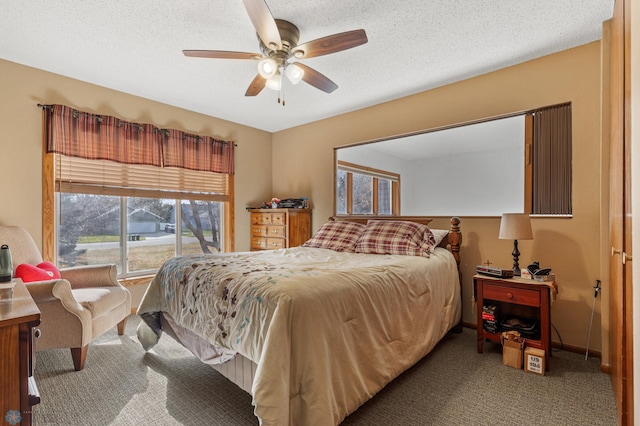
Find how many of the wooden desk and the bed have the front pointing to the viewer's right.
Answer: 1

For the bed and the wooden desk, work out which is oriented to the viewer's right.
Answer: the wooden desk

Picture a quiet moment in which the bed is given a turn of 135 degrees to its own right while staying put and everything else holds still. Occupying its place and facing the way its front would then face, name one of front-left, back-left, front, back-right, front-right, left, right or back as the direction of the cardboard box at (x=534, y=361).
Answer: right

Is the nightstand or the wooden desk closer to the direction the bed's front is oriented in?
the wooden desk

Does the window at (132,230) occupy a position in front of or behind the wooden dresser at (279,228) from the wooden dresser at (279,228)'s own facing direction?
in front

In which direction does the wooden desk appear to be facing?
to the viewer's right

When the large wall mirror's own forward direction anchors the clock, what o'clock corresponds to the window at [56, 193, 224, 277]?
The window is roughly at 1 o'clock from the large wall mirror.

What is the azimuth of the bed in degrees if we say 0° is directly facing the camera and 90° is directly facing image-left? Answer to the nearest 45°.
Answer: approximately 45°

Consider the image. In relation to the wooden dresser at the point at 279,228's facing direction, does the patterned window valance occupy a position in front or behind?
in front

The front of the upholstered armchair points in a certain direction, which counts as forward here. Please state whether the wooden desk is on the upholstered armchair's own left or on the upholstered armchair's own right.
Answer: on the upholstered armchair's own right
